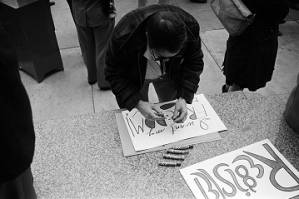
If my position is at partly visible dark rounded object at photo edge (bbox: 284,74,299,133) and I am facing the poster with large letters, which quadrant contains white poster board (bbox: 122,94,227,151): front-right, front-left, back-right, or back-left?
front-right

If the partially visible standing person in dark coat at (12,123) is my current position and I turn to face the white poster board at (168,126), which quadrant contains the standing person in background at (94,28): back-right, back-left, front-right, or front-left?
front-left

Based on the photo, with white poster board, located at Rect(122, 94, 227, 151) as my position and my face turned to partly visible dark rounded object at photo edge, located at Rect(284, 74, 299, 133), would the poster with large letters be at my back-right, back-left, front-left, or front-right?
front-right
